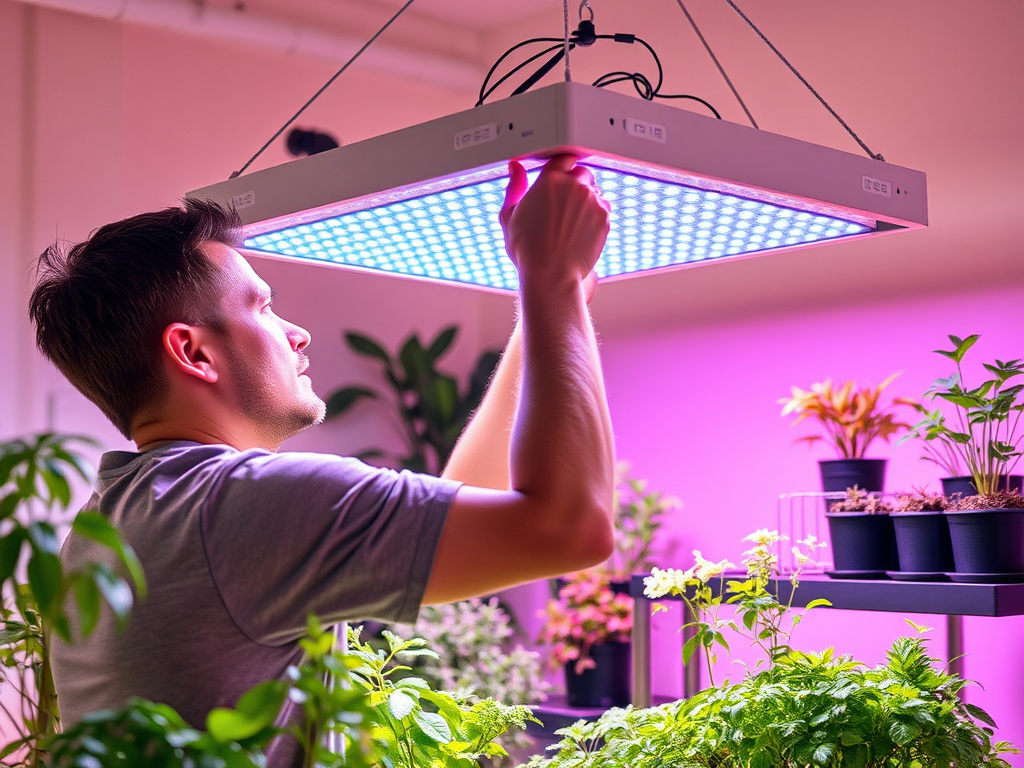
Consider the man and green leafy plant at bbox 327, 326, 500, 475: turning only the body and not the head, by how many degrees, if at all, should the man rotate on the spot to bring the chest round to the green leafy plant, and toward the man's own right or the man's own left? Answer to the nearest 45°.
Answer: approximately 45° to the man's own left

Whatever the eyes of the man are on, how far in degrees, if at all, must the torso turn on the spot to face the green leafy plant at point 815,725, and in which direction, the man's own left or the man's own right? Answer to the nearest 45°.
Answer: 0° — they already face it

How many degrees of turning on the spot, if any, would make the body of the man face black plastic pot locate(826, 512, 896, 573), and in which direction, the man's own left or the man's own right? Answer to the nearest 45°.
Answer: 0° — they already face it

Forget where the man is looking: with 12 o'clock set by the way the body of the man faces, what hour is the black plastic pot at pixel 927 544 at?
The black plastic pot is roughly at 12 o'clock from the man.

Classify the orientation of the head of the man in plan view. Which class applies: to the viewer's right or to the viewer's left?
to the viewer's right

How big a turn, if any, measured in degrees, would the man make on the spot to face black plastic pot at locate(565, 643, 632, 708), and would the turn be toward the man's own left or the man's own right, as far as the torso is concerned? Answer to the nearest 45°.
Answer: approximately 45° to the man's own left

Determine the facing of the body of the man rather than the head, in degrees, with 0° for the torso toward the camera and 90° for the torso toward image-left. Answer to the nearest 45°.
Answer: approximately 225°

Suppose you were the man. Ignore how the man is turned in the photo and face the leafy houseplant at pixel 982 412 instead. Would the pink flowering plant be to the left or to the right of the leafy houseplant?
left

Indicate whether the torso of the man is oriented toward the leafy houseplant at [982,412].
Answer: yes
